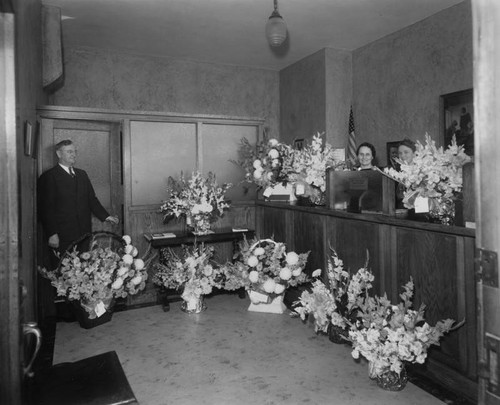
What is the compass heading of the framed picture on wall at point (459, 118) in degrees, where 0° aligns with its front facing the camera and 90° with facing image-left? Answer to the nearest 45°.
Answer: approximately 45°

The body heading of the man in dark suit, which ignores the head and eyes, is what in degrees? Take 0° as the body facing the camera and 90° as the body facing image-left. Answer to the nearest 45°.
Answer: approximately 315°

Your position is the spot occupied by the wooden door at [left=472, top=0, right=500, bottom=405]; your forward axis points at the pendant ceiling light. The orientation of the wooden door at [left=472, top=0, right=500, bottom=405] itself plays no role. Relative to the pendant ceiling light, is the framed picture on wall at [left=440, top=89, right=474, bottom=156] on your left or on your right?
right

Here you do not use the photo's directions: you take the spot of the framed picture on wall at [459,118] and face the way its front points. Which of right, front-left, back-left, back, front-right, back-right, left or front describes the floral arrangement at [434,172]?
front-left

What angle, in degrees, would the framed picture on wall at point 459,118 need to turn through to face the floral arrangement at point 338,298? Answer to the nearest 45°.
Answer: approximately 45° to its left

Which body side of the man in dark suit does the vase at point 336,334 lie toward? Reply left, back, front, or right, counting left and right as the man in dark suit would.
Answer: front

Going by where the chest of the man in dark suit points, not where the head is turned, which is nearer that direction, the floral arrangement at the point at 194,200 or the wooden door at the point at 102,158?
the floral arrangement

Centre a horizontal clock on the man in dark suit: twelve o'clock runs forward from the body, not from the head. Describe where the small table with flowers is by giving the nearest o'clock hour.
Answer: The small table with flowers is roughly at 11 o'clock from the man in dark suit.

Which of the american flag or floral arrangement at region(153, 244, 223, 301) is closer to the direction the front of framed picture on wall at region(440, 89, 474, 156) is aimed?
the floral arrangement

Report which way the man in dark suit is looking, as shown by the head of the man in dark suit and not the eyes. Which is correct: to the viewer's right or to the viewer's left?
to the viewer's right

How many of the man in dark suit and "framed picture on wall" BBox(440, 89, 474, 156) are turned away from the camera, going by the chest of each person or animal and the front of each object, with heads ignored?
0

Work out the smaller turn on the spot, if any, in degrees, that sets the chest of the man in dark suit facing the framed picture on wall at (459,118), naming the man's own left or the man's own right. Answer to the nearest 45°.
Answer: approximately 45° to the man's own left

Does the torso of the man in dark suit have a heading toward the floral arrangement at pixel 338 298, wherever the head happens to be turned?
yes
